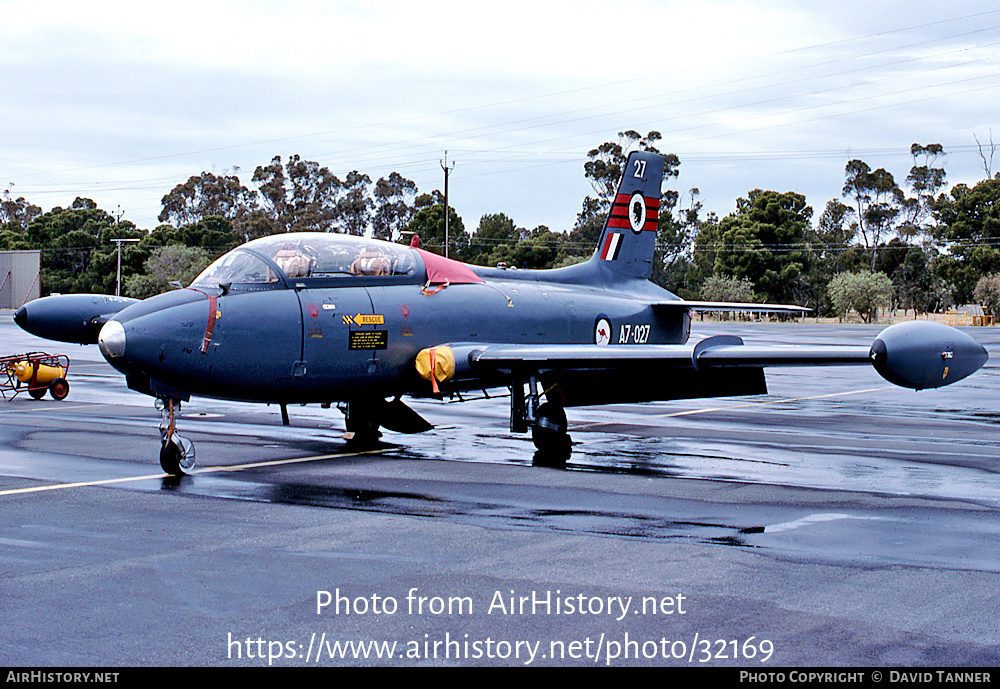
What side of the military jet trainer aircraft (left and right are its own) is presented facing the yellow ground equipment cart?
right

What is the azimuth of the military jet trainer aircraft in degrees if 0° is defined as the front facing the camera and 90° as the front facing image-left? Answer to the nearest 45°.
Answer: approximately 45°
